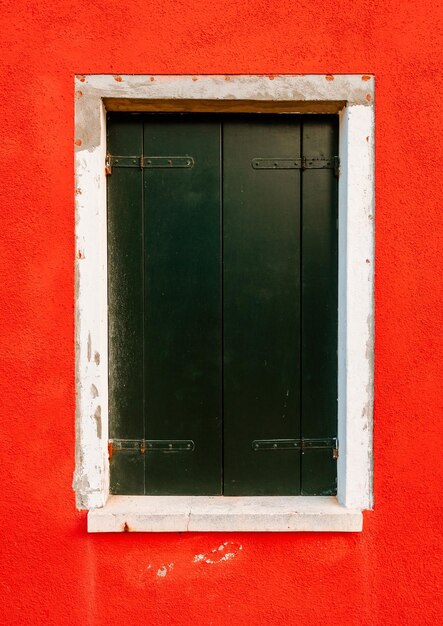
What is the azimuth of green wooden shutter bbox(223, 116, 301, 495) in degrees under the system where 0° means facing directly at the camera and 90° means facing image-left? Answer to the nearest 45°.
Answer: approximately 0°

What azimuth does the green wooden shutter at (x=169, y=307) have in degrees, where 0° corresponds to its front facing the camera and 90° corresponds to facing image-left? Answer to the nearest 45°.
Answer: approximately 0°

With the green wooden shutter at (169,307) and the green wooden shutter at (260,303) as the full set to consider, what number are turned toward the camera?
2
